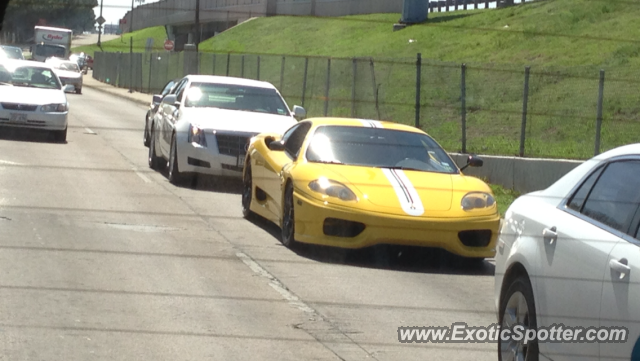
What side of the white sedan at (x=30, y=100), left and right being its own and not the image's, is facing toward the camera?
front

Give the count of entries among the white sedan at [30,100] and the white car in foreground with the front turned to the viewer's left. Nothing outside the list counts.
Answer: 0

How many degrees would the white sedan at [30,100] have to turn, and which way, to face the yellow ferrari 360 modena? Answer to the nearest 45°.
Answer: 0° — it already faces it

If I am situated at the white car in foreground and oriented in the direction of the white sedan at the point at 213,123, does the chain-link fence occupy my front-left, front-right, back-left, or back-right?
front-right

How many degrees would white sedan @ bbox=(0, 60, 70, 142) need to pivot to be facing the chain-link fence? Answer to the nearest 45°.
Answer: approximately 90° to its left

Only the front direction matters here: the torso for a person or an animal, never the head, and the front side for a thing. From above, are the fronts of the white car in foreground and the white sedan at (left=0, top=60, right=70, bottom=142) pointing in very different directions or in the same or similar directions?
same or similar directions

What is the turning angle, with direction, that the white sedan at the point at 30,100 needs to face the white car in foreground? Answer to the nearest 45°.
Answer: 0° — it already faces it

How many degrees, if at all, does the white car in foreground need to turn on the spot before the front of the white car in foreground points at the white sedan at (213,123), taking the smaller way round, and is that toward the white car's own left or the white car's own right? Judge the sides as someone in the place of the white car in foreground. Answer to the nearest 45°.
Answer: approximately 180°

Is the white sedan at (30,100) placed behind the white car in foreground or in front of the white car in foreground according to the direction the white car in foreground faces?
behind

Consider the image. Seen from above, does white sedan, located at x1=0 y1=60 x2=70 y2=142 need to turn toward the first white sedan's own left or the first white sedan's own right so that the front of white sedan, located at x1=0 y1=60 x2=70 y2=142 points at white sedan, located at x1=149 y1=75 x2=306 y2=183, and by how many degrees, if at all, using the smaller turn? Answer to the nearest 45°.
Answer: approximately 45° to the first white sedan's own left

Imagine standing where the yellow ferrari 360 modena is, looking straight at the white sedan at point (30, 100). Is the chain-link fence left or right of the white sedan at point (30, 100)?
right
